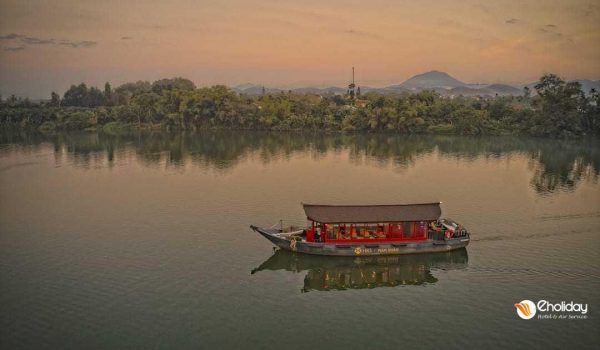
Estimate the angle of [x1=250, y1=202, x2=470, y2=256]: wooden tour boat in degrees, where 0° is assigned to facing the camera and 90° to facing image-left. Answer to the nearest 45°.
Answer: approximately 90°
